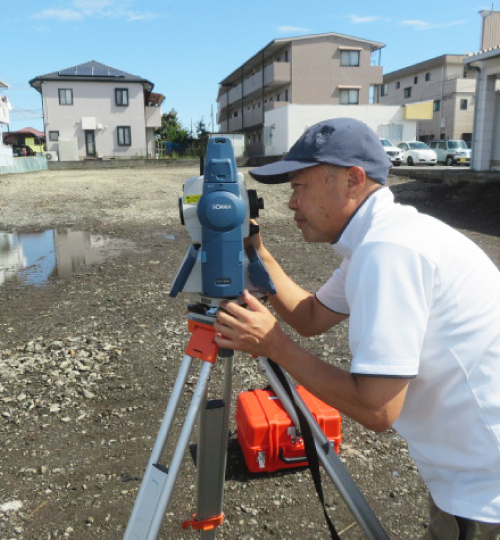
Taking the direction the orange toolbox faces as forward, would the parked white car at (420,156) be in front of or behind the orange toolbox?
behind

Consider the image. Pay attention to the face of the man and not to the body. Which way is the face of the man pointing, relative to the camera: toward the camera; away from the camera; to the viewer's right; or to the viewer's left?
to the viewer's left

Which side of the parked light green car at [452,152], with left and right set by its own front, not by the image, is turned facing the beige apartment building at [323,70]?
back

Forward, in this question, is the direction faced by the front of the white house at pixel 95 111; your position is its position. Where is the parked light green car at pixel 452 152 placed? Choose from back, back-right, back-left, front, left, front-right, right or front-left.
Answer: front-left

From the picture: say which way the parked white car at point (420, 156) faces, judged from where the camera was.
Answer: facing the viewer and to the right of the viewer

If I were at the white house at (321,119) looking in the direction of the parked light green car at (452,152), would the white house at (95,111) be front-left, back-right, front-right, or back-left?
back-right

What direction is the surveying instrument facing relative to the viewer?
to the viewer's left

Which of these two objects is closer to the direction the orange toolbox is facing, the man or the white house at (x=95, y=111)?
the man

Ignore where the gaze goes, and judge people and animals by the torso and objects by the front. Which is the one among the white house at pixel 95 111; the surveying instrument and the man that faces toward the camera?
the white house

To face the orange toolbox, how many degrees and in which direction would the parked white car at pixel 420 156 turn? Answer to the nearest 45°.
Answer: approximately 45° to its right

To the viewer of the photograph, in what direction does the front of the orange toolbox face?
facing the viewer

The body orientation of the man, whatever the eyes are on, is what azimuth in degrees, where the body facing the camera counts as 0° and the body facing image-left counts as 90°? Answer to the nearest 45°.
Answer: approximately 90°

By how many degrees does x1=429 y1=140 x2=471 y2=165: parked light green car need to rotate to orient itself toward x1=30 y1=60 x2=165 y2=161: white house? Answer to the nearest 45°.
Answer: approximately 135° to its right

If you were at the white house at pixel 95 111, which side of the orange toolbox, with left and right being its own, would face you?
back

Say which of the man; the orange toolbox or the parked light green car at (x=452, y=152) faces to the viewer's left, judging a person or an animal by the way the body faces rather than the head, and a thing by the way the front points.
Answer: the man

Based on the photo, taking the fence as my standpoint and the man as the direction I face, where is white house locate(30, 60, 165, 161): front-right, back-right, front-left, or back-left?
back-left

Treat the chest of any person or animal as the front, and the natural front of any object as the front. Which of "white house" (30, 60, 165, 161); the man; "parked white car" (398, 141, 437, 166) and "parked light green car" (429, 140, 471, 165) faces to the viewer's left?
the man

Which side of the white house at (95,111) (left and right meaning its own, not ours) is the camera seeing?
front
